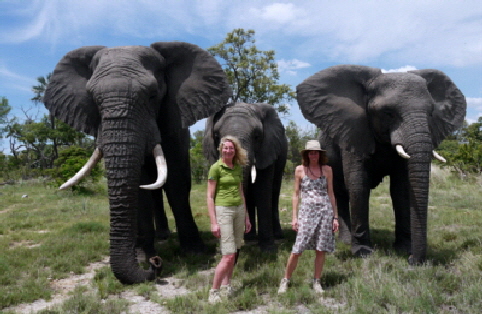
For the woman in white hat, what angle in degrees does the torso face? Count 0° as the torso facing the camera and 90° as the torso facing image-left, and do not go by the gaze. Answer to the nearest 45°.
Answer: approximately 0°

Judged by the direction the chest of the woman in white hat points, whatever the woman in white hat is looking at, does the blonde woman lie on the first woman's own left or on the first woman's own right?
on the first woman's own right

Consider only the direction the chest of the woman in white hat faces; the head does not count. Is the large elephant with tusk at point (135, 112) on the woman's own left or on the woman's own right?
on the woman's own right

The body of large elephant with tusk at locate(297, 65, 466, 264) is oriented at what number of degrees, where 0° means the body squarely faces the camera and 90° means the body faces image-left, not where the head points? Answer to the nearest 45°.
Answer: approximately 315°

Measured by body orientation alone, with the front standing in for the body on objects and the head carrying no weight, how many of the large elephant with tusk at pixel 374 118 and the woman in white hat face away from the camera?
0

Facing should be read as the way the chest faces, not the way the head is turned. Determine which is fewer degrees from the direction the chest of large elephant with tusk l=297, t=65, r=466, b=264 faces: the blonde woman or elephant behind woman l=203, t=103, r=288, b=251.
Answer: the blonde woman

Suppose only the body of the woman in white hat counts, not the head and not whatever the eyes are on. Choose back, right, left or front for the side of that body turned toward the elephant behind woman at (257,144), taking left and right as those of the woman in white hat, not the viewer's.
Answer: back

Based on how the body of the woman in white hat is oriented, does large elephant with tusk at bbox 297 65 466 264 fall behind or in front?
behind

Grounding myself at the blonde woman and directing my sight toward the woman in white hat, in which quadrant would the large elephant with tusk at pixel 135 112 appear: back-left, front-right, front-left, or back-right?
back-left

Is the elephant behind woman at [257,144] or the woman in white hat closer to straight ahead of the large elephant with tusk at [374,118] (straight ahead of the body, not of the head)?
the woman in white hat

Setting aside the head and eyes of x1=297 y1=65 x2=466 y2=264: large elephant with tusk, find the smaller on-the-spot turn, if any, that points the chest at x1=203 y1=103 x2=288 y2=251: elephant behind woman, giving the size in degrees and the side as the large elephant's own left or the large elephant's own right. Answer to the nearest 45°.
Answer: approximately 135° to the large elephant's own right

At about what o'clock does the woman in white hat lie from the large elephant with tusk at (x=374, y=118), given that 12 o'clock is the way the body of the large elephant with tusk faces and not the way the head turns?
The woman in white hat is roughly at 2 o'clock from the large elephant with tusk.

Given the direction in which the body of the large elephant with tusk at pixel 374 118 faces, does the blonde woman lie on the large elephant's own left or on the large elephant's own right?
on the large elephant's own right
